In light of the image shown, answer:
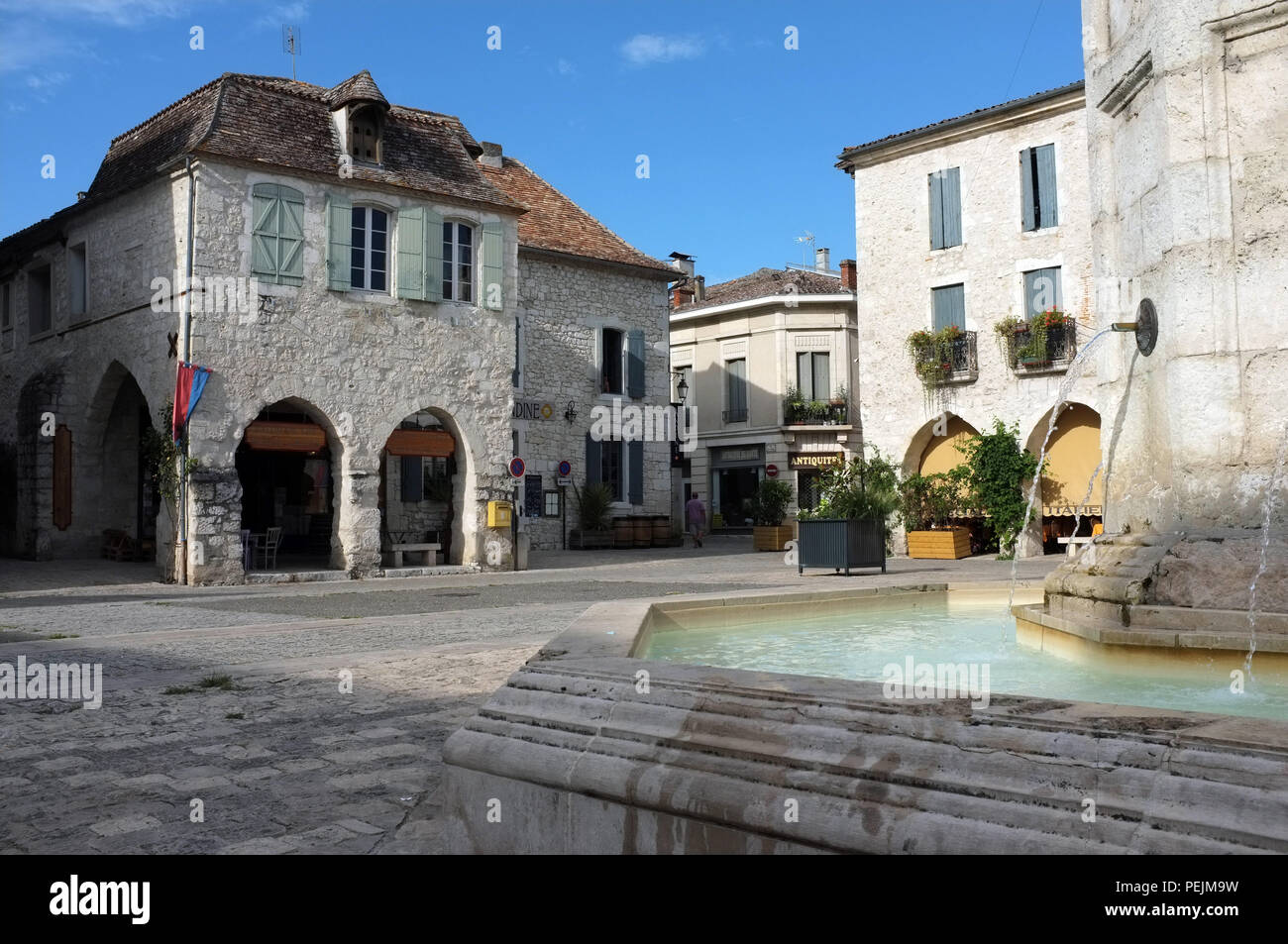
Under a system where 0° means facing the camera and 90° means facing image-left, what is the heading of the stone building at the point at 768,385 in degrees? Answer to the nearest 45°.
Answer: approximately 0°

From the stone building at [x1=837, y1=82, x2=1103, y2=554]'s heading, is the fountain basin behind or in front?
in front

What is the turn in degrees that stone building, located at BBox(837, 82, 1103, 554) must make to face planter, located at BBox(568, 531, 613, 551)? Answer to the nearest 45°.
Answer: approximately 45° to its right

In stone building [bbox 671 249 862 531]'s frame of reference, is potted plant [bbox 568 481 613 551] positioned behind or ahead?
ahead

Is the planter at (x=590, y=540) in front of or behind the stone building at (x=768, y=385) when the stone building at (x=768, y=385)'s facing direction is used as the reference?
in front

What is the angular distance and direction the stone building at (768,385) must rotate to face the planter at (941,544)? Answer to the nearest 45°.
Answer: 0° — it already faces it

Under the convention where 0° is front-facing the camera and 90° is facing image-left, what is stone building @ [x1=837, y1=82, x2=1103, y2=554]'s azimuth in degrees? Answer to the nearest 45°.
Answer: approximately 45°

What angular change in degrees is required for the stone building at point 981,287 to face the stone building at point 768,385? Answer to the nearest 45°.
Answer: approximately 90° to its right

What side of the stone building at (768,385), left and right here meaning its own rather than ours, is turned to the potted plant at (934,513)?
front

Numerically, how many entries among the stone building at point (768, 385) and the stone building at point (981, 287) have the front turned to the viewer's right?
0
